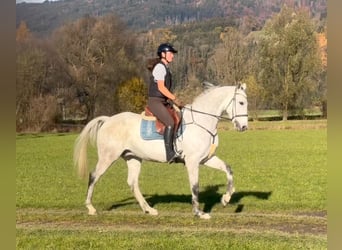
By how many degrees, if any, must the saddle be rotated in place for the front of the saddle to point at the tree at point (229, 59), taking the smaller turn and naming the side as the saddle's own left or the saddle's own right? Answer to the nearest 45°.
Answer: approximately 45° to the saddle's own left

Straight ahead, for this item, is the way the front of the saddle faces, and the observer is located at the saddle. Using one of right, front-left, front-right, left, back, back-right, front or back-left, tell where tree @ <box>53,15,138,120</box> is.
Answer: back-left

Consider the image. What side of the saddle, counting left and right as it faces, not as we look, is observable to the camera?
right

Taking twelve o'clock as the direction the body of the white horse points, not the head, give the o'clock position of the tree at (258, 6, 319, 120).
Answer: The tree is roughly at 11 o'clock from the white horse.

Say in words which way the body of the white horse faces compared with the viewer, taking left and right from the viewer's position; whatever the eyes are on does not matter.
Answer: facing to the right of the viewer

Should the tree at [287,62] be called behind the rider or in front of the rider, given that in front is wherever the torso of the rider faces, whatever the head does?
in front

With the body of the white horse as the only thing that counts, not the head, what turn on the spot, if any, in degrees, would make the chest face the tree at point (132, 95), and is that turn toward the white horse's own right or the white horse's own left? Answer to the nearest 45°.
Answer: approximately 135° to the white horse's own left

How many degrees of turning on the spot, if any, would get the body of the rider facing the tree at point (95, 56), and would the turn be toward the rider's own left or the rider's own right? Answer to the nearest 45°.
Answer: approximately 135° to the rider's own left

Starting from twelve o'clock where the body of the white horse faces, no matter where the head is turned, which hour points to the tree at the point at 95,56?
The tree is roughly at 9 o'clock from the white horse.

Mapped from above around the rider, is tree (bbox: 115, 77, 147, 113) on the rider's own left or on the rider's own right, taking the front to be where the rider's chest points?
on the rider's own left

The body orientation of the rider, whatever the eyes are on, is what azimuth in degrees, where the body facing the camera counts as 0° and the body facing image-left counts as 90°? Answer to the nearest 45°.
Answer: approximately 270°
